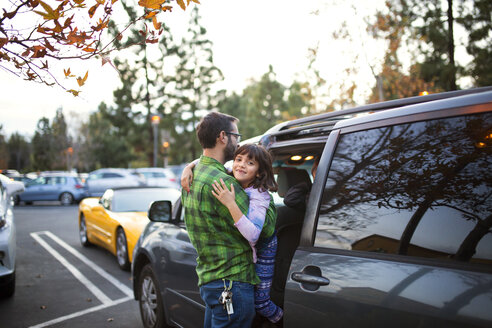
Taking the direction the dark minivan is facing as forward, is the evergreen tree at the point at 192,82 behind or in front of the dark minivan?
in front

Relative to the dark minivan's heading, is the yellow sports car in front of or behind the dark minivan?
in front

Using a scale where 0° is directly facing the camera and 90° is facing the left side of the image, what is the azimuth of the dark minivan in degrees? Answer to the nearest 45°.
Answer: approximately 135°

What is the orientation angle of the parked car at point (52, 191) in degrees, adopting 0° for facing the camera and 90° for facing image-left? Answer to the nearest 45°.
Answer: approximately 90°

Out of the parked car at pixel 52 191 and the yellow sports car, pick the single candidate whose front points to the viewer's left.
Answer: the parked car
